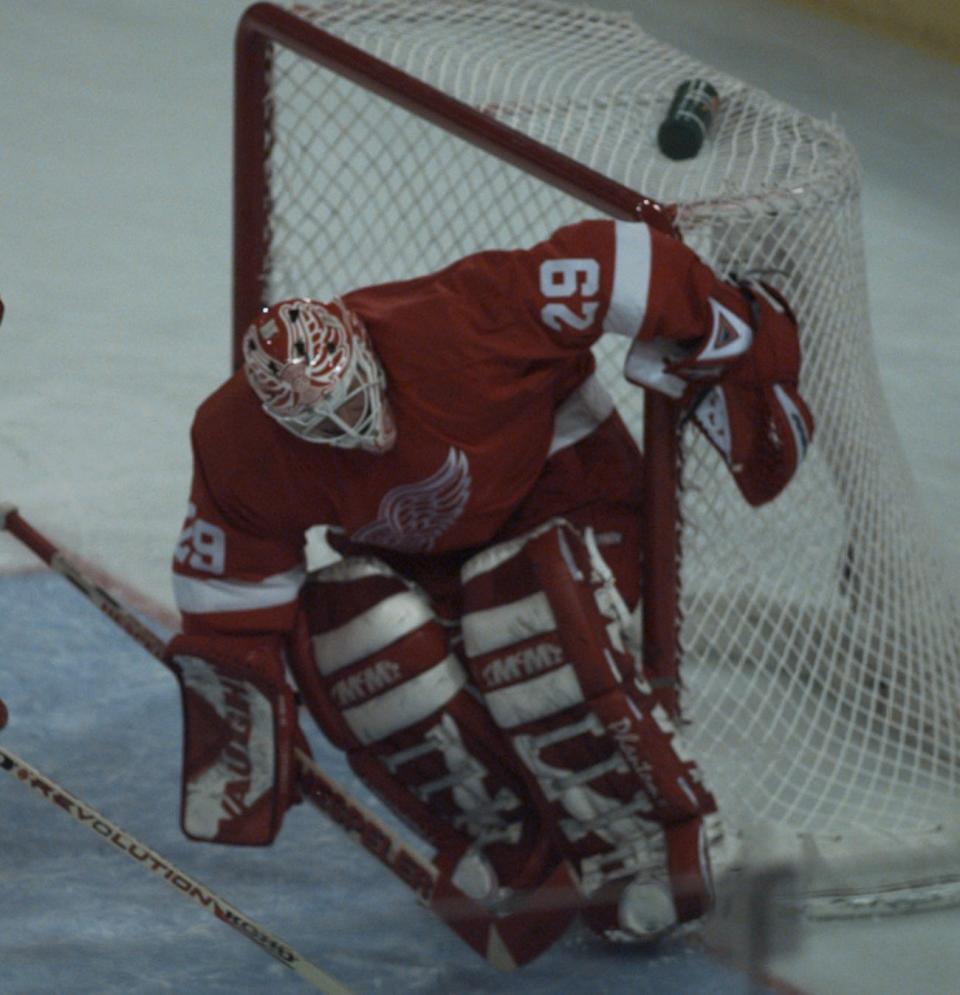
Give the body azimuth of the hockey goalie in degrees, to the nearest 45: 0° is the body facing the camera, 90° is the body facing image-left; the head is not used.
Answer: approximately 0°

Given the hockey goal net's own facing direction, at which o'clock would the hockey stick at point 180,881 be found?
The hockey stick is roughly at 12 o'clock from the hockey goal net.

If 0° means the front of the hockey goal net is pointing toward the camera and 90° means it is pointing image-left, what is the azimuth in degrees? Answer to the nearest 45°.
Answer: approximately 45°
